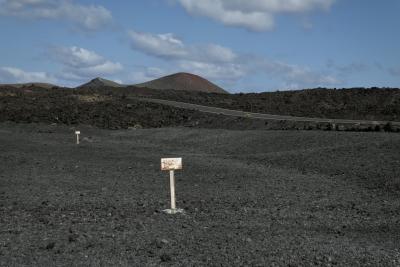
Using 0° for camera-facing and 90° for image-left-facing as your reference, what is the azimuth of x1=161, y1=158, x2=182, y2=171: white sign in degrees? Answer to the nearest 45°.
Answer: approximately 0°
